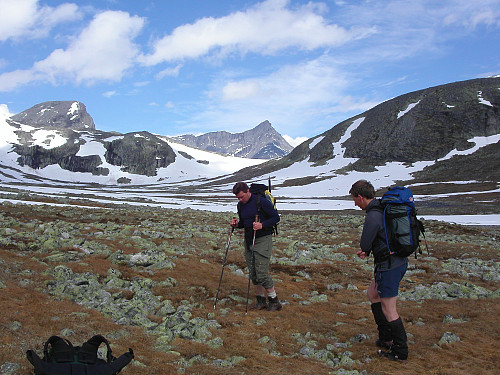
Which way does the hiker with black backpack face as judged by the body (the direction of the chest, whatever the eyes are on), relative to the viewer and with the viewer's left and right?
facing the viewer and to the left of the viewer

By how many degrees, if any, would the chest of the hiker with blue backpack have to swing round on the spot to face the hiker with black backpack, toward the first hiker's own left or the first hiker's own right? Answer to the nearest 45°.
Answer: approximately 45° to the first hiker's own right

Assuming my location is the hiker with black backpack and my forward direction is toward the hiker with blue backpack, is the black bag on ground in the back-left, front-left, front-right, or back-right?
front-right

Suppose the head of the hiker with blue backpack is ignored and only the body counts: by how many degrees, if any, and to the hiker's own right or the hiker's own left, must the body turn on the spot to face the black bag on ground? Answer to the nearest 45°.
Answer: approximately 45° to the hiker's own left

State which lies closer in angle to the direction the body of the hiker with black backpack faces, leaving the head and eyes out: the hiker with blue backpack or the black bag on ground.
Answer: the black bag on ground

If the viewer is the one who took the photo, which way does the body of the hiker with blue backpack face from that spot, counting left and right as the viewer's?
facing to the left of the viewer

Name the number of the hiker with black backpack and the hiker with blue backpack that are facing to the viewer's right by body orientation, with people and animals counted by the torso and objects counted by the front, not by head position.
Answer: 0

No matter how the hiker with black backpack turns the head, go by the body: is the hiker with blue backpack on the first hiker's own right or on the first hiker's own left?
on the first hiker's own left

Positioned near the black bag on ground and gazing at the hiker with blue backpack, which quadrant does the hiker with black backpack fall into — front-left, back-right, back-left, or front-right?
front-left

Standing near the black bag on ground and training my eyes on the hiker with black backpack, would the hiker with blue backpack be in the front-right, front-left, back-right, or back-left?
front-right

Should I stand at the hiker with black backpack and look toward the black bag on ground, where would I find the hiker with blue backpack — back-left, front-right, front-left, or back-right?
front-left
